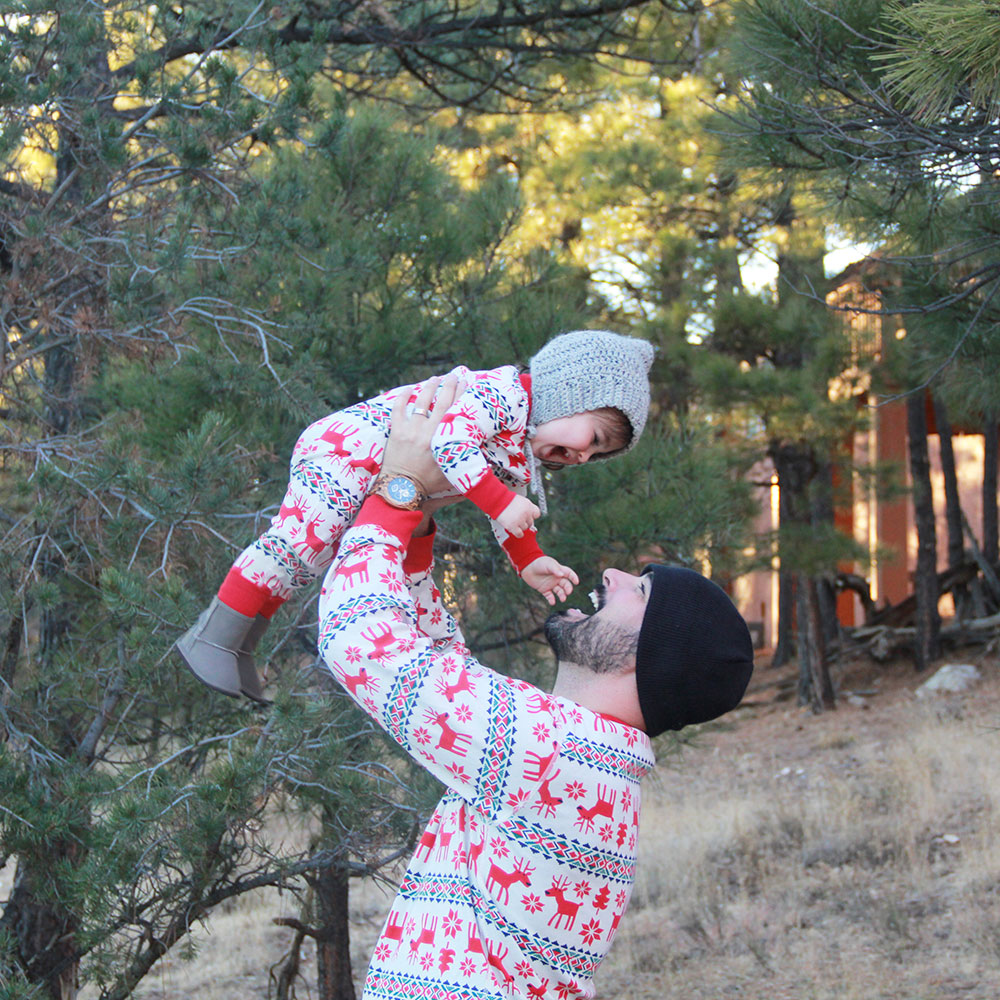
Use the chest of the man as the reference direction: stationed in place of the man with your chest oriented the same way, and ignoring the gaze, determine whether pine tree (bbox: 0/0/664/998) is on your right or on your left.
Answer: on your right

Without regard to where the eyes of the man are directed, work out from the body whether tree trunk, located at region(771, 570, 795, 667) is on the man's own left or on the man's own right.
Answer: on the man's own right

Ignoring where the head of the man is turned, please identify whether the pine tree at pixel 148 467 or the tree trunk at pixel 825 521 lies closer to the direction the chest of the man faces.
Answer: the pine tree

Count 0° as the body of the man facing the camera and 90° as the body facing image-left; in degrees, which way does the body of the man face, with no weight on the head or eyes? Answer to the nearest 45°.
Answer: approximately 90°

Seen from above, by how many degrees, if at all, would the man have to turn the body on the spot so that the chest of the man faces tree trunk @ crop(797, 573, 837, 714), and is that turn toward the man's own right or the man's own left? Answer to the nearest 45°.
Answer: approximately 90° to the man's own right

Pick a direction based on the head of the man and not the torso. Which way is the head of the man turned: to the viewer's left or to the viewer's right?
to the viewer's left

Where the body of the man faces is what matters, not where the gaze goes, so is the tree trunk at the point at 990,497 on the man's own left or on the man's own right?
on the man's own right

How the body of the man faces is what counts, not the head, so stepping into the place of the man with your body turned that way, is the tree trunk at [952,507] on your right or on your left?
on your right
